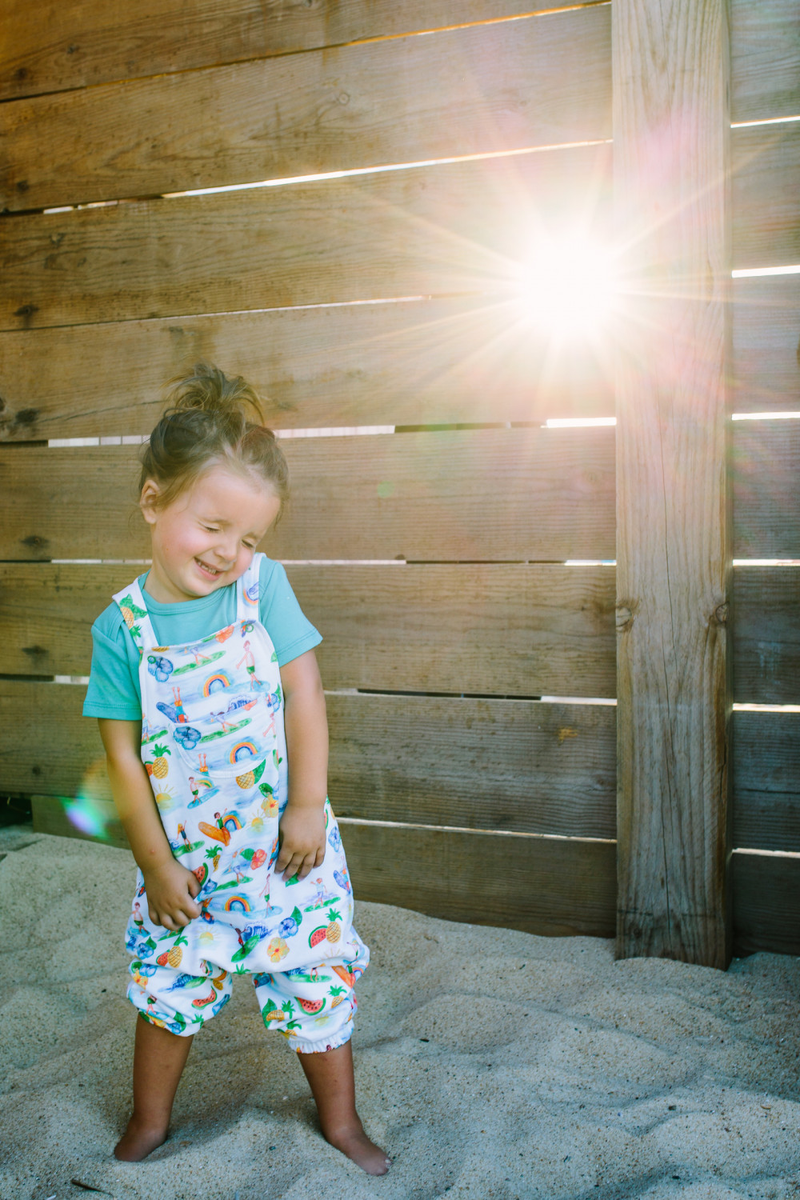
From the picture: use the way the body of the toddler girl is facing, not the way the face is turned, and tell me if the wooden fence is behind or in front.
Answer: behind

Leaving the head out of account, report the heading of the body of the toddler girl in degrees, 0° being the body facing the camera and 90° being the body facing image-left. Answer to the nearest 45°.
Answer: approximately 0°
